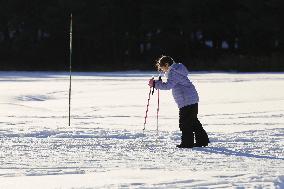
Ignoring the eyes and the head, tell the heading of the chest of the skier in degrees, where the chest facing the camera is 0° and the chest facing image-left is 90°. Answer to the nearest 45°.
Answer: approximately 90°
